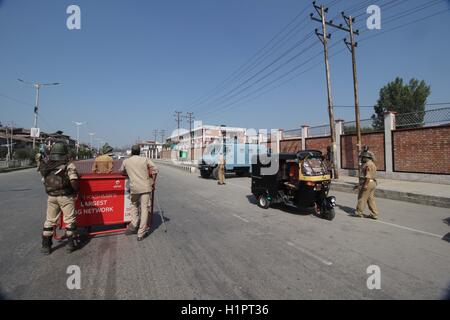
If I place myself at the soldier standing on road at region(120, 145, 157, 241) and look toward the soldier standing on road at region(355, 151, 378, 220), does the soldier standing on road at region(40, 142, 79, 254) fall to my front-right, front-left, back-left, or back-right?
back-right

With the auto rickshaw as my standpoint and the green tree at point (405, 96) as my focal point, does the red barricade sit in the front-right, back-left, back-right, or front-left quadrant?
back-left

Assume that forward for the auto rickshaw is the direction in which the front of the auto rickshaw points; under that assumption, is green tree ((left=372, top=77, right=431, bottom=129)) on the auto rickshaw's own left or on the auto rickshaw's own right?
on the auto rickshaw's own left

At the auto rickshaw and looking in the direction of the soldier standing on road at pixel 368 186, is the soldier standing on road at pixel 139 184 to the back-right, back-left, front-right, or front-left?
back-right

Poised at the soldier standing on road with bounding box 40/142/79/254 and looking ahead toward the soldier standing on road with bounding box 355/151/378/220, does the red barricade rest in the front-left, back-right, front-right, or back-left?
front-left

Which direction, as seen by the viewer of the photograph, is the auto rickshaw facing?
facing the viewer and to the right of the viewer

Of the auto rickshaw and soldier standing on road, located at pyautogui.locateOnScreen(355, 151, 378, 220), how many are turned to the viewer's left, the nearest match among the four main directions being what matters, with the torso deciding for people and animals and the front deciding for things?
1

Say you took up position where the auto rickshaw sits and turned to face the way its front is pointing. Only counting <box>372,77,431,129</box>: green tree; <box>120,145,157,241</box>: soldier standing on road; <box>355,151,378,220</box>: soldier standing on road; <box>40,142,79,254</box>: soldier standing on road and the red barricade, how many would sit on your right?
3

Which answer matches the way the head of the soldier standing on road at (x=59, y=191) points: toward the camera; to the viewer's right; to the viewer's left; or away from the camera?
away from the camera

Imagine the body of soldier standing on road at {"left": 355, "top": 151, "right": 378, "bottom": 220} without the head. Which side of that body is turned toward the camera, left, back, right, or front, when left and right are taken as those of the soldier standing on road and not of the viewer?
left

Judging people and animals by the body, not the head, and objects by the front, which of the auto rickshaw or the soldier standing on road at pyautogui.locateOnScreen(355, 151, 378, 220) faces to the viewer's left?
the soldier standing on road

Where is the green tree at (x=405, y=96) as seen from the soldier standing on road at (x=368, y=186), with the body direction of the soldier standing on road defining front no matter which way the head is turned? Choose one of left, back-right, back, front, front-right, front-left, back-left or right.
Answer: right

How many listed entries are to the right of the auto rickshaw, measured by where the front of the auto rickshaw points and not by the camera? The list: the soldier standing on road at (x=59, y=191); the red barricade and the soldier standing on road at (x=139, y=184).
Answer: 3

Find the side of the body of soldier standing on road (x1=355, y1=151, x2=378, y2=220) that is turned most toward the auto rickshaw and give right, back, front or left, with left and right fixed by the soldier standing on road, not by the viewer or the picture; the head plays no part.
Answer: front

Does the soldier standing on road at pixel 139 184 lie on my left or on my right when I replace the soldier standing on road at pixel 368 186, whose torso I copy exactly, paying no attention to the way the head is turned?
on my left

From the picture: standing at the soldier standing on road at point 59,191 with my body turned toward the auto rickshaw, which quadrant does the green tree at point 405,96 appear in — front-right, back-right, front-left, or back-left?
front-left

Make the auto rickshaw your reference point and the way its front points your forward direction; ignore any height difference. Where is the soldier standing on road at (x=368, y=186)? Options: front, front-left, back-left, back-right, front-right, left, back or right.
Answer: front-left
